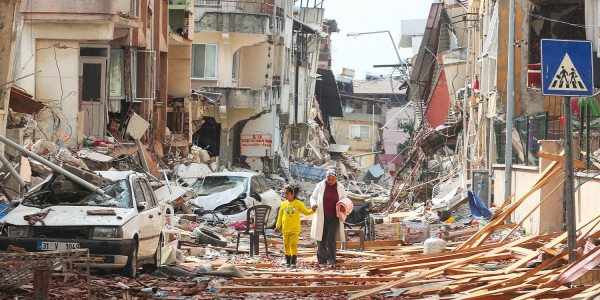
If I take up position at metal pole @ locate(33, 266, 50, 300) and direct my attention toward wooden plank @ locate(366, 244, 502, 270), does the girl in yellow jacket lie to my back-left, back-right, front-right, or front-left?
front-left

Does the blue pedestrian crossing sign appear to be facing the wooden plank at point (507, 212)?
no

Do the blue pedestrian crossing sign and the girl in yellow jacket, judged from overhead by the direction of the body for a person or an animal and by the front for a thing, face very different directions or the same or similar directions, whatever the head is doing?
same or similar directions

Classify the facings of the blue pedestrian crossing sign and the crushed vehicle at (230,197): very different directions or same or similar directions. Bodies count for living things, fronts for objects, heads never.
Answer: same or similar directions

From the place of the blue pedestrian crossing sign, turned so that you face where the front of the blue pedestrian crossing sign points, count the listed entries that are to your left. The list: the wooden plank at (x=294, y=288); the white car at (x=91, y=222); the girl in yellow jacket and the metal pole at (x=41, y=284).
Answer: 0

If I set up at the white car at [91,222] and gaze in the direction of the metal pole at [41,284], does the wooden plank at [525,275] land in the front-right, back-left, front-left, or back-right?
front-left

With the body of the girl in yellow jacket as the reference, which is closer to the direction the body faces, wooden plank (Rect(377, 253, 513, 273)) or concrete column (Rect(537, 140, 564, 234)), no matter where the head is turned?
the wooden plank

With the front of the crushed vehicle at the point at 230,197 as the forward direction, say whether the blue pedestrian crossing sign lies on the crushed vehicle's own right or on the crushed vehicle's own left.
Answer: on the crushed vehicle's own left

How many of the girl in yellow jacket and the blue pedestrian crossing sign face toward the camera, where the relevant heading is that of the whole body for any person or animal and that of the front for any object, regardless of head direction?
2

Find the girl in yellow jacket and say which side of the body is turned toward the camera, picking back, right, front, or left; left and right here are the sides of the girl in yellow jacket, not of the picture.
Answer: front

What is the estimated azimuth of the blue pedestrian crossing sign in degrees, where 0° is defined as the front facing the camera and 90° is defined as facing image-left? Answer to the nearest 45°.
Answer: approximately 0°

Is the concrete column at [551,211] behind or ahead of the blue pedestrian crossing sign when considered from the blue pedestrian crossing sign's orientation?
behind
